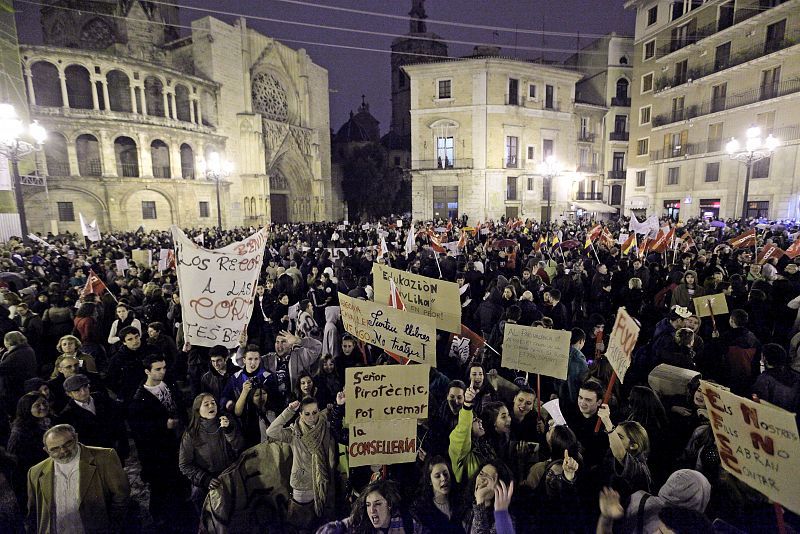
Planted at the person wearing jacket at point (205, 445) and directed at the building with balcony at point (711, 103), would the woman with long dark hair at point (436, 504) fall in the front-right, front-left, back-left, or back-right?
front-right

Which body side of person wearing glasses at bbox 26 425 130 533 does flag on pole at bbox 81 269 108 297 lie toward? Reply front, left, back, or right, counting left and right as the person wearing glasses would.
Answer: back

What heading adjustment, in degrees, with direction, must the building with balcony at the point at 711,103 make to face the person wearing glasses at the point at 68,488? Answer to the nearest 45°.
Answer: approximately 45° to its left

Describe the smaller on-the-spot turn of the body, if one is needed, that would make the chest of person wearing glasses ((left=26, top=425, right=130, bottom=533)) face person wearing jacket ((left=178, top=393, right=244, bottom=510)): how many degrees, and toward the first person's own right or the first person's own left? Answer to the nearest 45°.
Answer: approximately 90° to the first person's own left

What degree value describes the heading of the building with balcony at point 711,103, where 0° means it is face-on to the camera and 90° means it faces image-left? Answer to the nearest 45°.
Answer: approximately 45°

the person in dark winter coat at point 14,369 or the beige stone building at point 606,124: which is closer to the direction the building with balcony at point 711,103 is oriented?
the person in dark winter coat

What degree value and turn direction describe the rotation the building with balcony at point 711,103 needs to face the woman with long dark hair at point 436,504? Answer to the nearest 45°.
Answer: approximately 45° to its left

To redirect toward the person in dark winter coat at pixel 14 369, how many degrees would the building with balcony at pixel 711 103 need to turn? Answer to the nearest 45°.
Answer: approximately 45° to its left

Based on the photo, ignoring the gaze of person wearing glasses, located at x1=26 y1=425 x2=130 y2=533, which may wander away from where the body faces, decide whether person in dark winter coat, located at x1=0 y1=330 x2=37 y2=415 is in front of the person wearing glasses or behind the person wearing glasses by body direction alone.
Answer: behind

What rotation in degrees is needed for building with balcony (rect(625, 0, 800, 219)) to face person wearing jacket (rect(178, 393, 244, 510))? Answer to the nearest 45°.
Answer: approximately 45° to its left

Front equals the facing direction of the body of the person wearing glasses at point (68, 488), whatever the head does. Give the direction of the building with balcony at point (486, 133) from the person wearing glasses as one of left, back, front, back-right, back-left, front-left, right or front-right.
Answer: back-left

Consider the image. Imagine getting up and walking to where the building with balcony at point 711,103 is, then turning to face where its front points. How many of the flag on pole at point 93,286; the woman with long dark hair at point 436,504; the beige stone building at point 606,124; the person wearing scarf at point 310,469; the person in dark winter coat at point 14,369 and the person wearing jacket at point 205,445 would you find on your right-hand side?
1

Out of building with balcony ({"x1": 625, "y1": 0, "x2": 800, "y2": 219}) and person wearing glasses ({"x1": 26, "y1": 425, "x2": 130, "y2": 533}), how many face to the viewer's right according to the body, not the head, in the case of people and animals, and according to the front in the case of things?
0

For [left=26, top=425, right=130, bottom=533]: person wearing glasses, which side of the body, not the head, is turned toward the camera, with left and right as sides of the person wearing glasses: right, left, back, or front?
front

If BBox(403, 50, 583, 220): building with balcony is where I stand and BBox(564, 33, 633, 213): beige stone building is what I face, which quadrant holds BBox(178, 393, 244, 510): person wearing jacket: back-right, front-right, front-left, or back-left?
back-right

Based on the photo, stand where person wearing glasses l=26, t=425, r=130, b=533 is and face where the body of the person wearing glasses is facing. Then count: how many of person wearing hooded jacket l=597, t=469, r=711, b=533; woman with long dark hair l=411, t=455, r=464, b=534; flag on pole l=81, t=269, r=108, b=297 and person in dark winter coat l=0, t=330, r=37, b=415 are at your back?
2

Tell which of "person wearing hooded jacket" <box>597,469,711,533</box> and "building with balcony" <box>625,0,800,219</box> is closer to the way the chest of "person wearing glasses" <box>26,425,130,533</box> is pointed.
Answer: the person wearing hooded jacket

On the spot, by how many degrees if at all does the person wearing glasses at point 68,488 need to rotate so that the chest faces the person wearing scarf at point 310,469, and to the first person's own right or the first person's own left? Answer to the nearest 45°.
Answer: approximately 45° to the first person's own left
